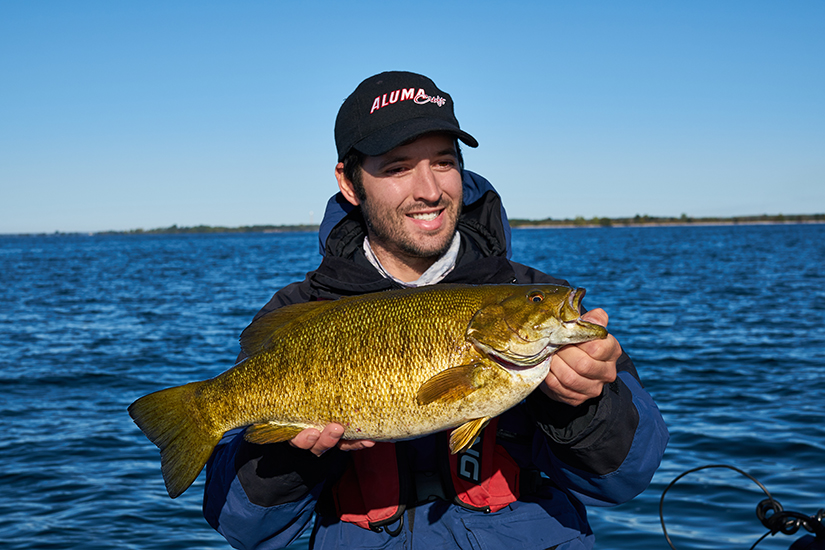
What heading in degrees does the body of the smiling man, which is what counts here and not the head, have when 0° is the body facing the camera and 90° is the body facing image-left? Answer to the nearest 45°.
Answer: approximately 0°

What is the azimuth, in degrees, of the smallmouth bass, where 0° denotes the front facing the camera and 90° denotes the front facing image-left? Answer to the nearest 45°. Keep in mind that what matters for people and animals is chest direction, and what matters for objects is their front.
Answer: approximately 270°
